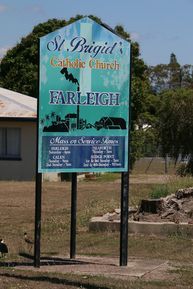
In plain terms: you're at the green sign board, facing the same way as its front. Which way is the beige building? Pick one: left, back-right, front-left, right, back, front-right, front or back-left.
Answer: back

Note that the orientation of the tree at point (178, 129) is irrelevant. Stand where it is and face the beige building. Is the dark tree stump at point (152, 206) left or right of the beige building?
left

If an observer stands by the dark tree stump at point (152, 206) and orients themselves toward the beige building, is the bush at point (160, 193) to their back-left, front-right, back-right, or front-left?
front-right

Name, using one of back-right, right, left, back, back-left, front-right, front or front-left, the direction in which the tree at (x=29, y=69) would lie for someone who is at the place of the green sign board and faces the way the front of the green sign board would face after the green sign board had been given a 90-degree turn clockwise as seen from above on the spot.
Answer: right

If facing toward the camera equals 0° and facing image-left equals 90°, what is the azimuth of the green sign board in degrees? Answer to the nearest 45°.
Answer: approximately 0°

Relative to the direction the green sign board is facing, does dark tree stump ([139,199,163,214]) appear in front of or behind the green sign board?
behind

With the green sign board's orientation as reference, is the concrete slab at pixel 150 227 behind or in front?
behind

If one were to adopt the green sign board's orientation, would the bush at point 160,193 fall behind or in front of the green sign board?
behind
